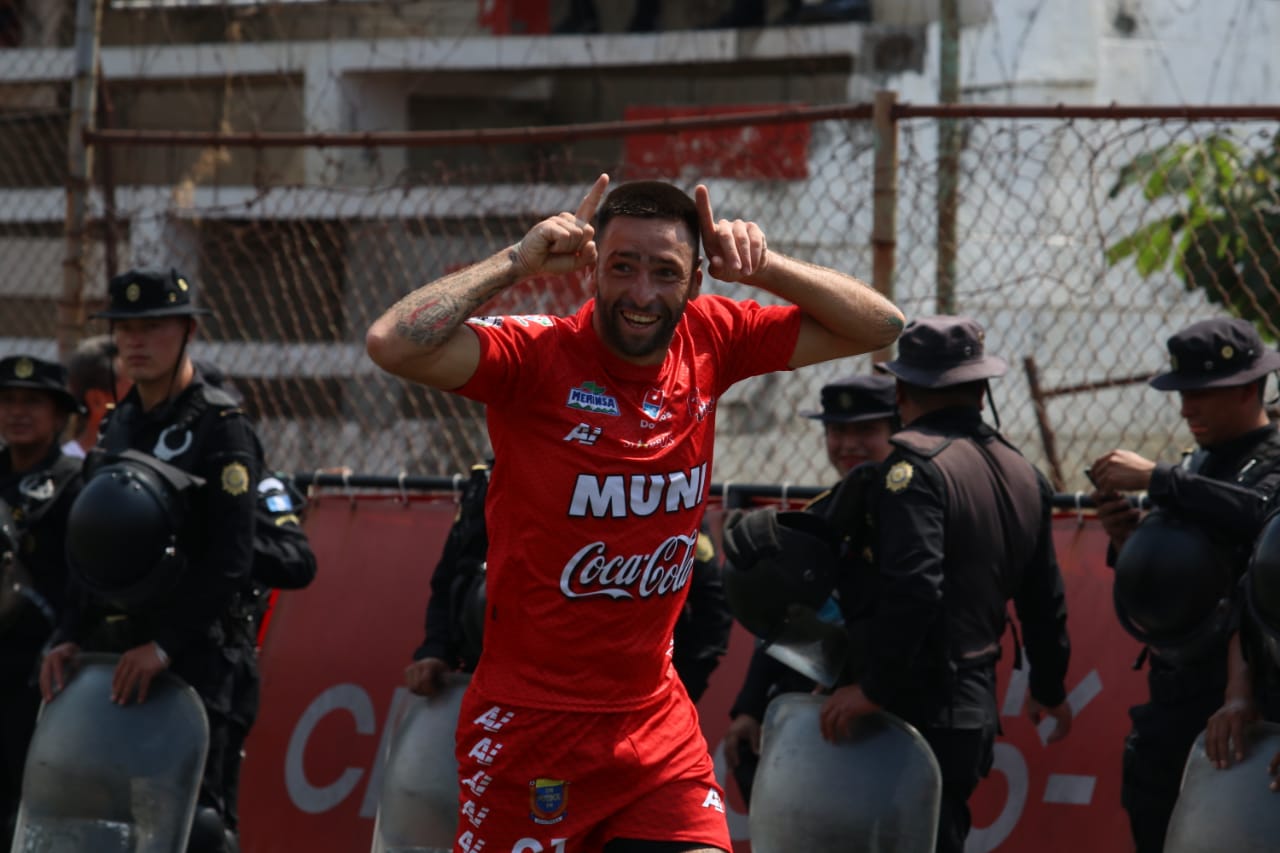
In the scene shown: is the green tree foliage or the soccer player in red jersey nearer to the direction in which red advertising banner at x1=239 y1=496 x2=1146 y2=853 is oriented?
the soccer player in red jersey

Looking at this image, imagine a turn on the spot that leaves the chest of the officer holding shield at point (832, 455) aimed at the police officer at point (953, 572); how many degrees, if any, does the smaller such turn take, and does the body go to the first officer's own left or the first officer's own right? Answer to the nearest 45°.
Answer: approximately 90° to the first officer's own left

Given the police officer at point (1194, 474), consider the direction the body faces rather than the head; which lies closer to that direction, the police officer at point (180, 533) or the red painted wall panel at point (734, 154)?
the police officer

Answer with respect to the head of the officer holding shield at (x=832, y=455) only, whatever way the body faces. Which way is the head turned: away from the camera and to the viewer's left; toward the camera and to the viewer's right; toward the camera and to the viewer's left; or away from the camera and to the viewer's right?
toward the camera and to the viewer's left

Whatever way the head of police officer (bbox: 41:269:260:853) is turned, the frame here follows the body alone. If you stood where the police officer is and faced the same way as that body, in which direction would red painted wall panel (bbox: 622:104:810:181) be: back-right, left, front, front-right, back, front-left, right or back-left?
back

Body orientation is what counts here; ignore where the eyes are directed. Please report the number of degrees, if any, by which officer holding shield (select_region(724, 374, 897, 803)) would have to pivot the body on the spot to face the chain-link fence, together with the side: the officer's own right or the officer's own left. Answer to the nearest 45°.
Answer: approximately 135° to the officer's own right

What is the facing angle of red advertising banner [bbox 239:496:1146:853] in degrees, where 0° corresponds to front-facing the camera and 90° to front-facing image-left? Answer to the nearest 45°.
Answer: approximately 0°

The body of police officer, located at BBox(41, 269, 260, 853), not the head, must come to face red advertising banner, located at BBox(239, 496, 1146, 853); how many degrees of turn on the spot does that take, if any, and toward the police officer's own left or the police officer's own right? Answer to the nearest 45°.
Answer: approximately 180°

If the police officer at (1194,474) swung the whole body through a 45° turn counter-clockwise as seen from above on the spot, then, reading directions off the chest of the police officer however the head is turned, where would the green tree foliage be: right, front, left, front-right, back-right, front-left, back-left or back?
back-right

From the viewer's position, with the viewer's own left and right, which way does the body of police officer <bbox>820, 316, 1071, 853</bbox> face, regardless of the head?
facing away from the viewer and to the left of the viewer
